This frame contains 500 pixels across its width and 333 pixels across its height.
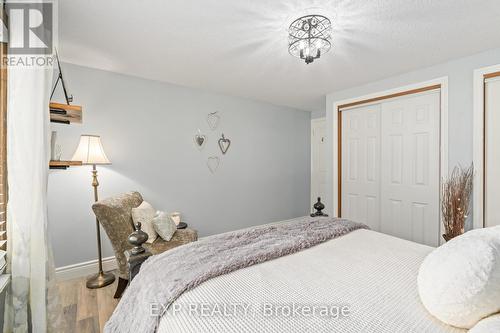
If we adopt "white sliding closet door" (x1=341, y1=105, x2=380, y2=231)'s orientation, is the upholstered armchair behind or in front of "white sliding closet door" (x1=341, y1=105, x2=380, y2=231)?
in front

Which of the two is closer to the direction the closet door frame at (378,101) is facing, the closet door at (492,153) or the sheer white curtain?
the sheer white curtain

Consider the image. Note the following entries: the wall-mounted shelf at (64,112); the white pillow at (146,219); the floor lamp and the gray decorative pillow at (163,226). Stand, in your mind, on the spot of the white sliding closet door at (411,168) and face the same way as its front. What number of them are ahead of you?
4

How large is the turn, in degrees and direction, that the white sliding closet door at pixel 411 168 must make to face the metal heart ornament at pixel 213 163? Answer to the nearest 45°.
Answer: approximately 45° to its right

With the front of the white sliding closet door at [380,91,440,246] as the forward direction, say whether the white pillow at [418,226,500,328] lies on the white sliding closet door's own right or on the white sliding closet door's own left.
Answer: on the white sliding closet door's own left

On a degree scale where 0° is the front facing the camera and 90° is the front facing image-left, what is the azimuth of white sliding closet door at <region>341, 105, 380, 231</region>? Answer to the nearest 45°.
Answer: approximately 45°

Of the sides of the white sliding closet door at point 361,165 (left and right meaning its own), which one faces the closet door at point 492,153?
left

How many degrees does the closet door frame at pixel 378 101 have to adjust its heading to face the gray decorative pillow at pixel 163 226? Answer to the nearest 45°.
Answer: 0° — it already faces it

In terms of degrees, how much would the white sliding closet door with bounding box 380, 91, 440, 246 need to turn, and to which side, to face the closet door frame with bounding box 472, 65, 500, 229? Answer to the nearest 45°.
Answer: approximately 90° to its left

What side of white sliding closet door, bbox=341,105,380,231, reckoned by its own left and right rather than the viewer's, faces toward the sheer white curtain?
front

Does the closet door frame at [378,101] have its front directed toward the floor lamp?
yes

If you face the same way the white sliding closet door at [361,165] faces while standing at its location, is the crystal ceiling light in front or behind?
in front

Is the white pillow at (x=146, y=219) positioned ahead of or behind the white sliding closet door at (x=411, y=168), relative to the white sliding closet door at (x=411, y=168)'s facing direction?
ahead

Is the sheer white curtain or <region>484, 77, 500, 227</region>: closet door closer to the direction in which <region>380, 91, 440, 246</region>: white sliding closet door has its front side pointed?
the sheer white curtain

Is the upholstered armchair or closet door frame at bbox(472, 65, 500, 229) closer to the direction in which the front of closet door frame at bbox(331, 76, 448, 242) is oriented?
the upholstered armchair

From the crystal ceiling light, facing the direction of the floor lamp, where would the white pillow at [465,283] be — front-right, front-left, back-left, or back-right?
back-left
